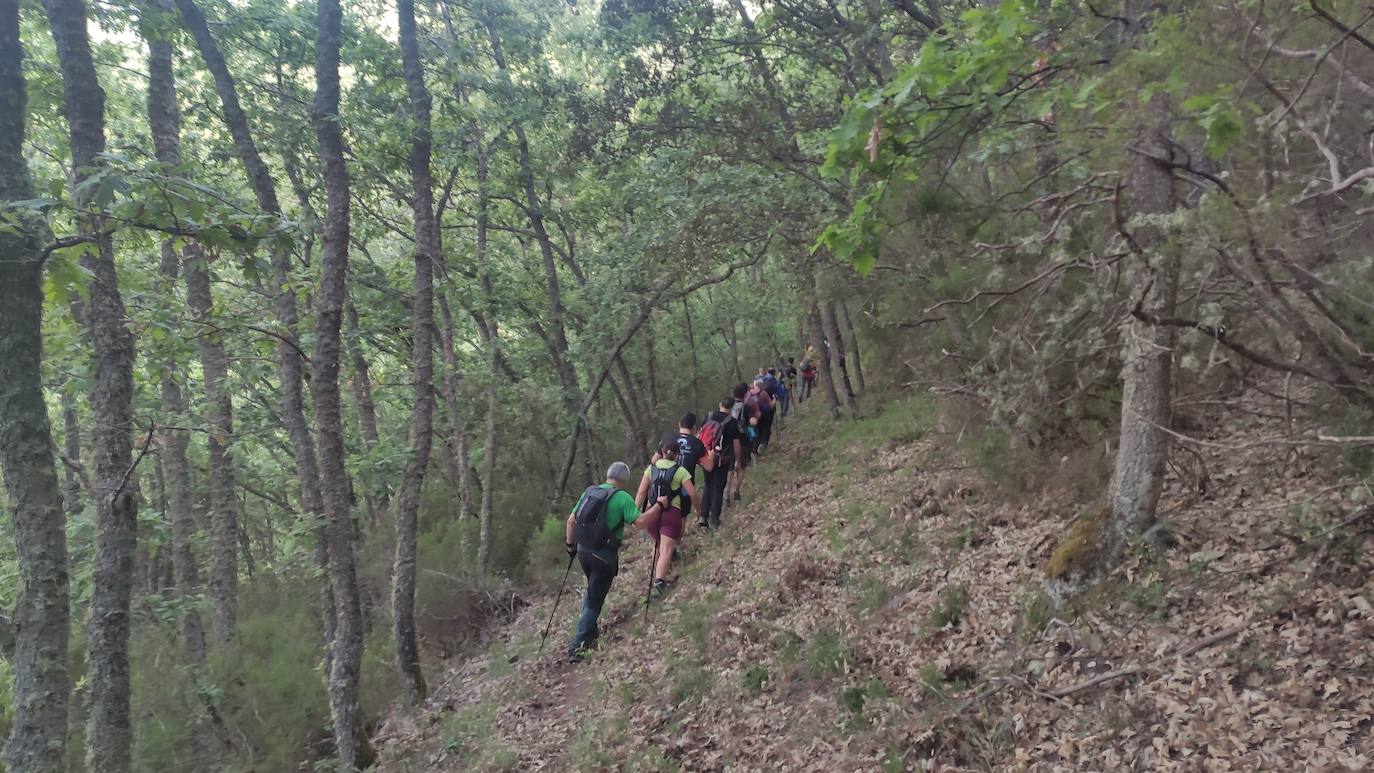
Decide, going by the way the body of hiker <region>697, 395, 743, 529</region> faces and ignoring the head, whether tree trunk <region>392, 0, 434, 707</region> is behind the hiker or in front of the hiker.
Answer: behind

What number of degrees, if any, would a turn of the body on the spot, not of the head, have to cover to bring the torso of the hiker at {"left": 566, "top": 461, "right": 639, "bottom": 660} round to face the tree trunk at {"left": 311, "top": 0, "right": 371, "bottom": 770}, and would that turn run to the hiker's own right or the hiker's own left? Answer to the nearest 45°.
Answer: approximately 135° to the hiker's own left

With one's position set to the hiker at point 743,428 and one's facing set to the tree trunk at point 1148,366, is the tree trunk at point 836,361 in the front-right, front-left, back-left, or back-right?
back-left

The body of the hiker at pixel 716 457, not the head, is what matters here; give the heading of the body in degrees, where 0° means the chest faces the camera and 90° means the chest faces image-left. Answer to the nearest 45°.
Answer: approximately 225°

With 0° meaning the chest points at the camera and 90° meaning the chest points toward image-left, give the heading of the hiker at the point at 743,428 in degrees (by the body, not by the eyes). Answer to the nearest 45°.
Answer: approximately 225°

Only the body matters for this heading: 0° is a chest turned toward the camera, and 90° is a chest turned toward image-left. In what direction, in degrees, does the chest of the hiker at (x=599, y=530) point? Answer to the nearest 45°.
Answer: approximately 225°

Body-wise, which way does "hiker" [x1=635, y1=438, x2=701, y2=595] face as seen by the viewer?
away from the camera

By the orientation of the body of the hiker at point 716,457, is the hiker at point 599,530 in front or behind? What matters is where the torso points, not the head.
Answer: behind

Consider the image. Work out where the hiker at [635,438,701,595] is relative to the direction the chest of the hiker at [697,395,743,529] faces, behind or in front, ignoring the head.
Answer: behind

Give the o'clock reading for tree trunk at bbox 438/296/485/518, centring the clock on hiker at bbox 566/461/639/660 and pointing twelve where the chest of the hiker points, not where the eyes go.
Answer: The tree trunk is roughly at 10 o'clock from the hiker.

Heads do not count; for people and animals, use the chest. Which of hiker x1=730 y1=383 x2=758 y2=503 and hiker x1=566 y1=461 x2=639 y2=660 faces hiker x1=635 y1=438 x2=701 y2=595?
hiker x1=566 y1=461 x2=639 y2=660
